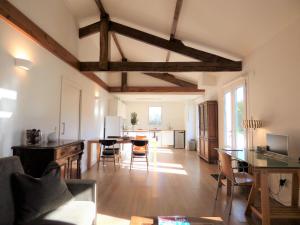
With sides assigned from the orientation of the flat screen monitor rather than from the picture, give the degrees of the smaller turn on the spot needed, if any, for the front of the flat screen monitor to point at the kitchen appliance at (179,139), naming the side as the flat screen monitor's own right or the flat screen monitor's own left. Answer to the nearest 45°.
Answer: approximately 90° to the flat screen monitor's own right

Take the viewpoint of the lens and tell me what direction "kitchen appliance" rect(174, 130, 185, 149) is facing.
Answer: facing the viewer

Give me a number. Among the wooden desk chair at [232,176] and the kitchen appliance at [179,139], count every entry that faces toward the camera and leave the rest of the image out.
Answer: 1

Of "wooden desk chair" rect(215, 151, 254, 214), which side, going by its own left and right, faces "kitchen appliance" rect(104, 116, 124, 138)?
left

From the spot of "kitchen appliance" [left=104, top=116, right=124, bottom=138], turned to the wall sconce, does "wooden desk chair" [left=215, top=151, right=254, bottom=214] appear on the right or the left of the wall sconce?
left

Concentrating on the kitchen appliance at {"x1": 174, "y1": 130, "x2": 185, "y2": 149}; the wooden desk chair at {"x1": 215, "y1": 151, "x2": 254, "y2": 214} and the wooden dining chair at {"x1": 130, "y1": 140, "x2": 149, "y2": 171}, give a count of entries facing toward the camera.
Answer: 1

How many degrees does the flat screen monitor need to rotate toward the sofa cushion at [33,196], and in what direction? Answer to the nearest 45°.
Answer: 0° — it already faces it

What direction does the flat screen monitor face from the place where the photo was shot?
facing the viewer and to the left of the viewer

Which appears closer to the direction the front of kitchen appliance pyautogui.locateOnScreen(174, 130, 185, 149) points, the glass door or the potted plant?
the glass door

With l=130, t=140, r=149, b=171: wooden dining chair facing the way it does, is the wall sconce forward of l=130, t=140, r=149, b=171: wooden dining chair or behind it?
behind

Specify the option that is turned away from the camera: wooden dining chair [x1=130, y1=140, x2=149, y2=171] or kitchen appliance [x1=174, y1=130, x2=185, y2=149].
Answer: the wooden dining chair

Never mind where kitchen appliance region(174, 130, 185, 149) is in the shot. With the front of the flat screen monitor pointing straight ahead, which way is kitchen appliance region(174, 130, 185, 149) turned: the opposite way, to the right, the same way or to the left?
to the left

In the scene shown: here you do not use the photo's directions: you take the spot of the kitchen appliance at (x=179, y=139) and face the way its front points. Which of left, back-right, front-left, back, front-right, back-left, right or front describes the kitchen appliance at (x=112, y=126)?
front-right

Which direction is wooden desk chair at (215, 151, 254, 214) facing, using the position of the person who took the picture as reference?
facing away from the viewer and to the right of the viewer

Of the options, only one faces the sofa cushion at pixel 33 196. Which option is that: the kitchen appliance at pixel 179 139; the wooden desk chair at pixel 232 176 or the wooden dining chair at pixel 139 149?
the kitchen appliance

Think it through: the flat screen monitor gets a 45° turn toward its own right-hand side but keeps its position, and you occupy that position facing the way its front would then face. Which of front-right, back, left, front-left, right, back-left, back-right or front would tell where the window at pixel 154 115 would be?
front-right

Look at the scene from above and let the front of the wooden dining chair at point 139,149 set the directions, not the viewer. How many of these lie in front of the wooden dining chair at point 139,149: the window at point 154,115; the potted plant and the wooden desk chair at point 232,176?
2

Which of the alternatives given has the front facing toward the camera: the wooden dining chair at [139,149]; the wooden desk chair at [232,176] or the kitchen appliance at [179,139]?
the kitchen appliance

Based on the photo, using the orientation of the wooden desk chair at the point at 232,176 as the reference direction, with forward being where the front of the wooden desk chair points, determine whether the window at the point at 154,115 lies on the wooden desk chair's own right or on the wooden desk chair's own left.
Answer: on the wooden desk chair's own left

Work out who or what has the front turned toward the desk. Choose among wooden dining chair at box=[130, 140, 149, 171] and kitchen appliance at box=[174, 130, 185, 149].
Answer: the kitchen appliance

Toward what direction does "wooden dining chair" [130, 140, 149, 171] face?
away from the camera

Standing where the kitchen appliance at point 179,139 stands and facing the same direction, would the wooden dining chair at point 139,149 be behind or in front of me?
in front

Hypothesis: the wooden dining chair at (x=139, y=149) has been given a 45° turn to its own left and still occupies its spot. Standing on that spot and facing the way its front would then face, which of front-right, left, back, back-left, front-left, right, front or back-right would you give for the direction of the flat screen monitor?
back
